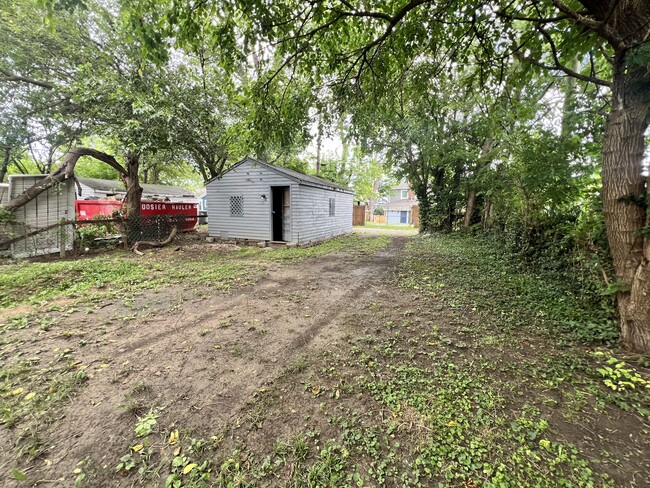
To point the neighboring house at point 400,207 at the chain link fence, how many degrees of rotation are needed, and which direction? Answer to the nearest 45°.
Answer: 0° — it already faces it

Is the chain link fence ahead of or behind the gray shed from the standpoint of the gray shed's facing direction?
ahead

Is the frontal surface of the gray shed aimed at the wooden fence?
no

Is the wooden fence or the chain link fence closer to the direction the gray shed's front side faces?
the chain link fence

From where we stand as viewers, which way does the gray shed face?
facing the viewer and to the left of the viewer

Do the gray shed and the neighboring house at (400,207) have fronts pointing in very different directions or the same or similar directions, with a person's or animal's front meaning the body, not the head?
same or similar directions

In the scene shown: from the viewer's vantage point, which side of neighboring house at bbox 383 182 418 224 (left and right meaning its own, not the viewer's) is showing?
front

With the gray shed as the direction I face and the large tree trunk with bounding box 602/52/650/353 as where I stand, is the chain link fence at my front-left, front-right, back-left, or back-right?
front-left

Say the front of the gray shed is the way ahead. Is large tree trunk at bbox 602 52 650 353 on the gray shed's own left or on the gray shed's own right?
on the gray shed's own left

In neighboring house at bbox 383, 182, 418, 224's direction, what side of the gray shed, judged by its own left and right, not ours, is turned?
back

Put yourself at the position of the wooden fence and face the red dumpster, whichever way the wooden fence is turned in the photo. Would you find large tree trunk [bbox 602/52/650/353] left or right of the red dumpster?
left

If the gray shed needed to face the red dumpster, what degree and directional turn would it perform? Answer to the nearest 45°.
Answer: approximately 90° to its right

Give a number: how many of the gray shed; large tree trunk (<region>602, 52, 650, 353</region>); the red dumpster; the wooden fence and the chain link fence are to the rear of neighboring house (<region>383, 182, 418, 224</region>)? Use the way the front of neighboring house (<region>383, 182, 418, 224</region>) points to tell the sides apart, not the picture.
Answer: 0

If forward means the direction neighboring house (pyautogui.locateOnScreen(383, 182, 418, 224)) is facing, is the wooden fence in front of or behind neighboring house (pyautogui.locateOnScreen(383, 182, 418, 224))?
in front

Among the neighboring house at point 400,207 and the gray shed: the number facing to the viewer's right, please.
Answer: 0

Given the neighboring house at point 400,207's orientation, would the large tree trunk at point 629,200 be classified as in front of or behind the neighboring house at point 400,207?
in front
